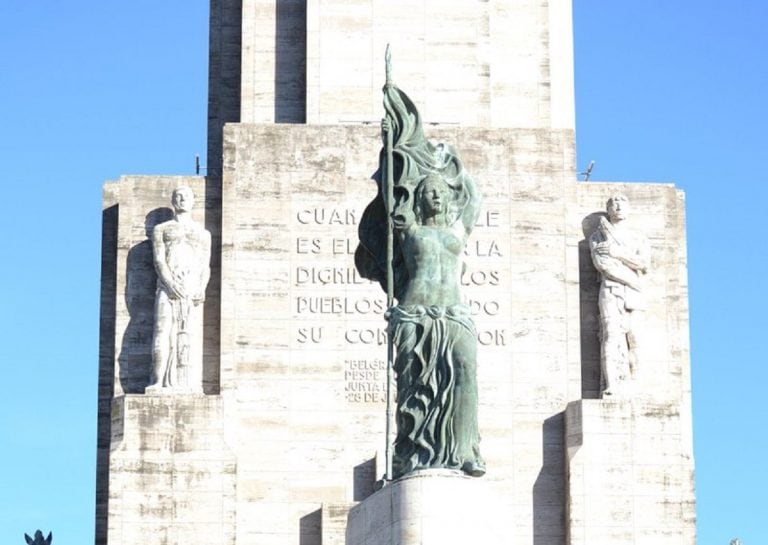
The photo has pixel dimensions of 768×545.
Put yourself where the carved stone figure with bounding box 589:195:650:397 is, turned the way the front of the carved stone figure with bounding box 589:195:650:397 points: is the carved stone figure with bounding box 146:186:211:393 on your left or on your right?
on your right

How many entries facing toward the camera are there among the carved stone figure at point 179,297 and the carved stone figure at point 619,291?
2

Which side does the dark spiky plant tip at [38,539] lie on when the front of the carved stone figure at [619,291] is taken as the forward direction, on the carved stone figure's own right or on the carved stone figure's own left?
on the carved stone figure's own right

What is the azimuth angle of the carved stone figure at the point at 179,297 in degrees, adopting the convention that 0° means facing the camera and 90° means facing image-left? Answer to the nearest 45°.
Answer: approximately 0°

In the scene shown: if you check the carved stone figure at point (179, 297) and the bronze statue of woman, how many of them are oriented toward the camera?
2

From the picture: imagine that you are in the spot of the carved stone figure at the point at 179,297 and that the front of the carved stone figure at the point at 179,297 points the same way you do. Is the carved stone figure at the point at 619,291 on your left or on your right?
on your left
